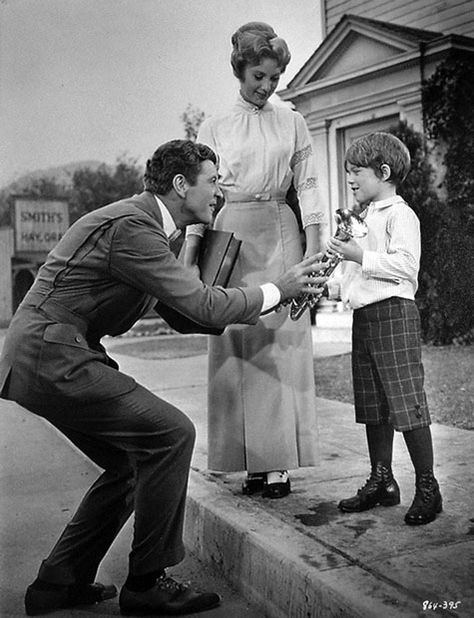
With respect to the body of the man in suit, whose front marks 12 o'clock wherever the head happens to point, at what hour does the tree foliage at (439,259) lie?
The tree foliage is roughly at 11 o'clock from the man in suit.

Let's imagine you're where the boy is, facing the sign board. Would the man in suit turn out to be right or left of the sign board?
left

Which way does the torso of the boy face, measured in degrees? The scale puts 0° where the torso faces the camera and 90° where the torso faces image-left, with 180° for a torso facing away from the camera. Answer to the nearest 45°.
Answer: approximately 45°

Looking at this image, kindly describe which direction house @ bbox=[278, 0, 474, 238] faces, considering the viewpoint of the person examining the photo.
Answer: facing the viewer and to the left of the viewer

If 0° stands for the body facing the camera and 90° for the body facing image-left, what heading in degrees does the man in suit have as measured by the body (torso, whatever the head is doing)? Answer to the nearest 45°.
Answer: approximately 270°

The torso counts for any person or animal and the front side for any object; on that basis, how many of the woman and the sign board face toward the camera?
2

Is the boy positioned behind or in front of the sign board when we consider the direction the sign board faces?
in front

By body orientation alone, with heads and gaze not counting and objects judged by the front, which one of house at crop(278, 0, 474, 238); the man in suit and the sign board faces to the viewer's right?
the man in suit

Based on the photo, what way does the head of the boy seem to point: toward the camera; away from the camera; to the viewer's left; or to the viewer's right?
to the viewer's left

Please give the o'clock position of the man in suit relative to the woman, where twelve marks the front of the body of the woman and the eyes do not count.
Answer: The man in suit is roughly at 1 o'clock from the woman.

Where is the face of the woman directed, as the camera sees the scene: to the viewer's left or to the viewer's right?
to the viewer's right

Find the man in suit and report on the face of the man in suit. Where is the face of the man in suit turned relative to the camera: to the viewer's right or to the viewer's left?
to the viewer's right

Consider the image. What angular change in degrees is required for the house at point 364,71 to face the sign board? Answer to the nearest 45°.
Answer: approximately 45° to its right

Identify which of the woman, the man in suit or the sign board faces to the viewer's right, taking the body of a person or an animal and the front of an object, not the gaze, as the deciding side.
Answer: the man in suit

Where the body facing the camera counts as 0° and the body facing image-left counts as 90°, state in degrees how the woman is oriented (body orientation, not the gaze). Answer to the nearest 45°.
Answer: approximately 0°

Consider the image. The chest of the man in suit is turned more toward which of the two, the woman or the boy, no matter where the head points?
the boy

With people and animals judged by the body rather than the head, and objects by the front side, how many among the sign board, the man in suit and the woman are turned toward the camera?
2
